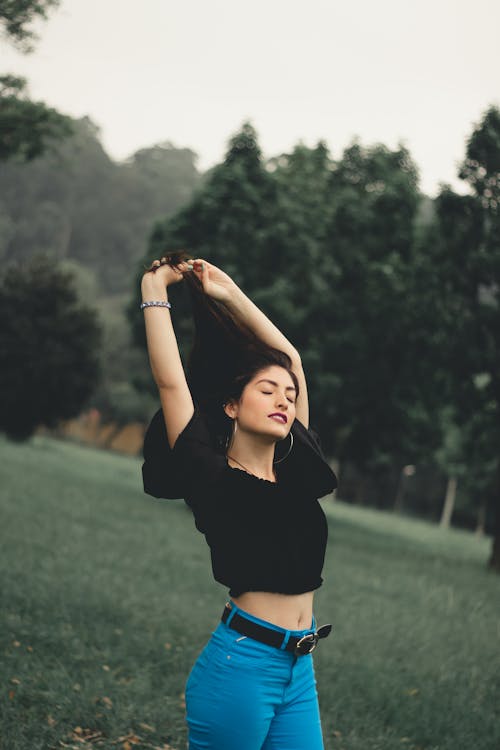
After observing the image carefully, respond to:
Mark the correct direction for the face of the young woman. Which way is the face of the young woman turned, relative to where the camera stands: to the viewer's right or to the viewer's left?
to the viewer's right

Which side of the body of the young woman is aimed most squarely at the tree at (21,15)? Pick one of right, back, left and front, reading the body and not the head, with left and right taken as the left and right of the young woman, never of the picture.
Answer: back

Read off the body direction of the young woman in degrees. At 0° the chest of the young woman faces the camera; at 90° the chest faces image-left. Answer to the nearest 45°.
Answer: approximately 315°

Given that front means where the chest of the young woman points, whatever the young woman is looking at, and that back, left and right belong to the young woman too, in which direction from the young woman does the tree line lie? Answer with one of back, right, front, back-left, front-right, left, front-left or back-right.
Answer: back-left

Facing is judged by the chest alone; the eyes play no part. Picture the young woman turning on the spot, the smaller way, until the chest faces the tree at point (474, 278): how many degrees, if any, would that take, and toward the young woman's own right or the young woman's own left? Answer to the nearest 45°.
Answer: approximately 135° to the young woman's own left

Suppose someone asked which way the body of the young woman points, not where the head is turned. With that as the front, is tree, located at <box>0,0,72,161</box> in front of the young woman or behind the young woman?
behind
